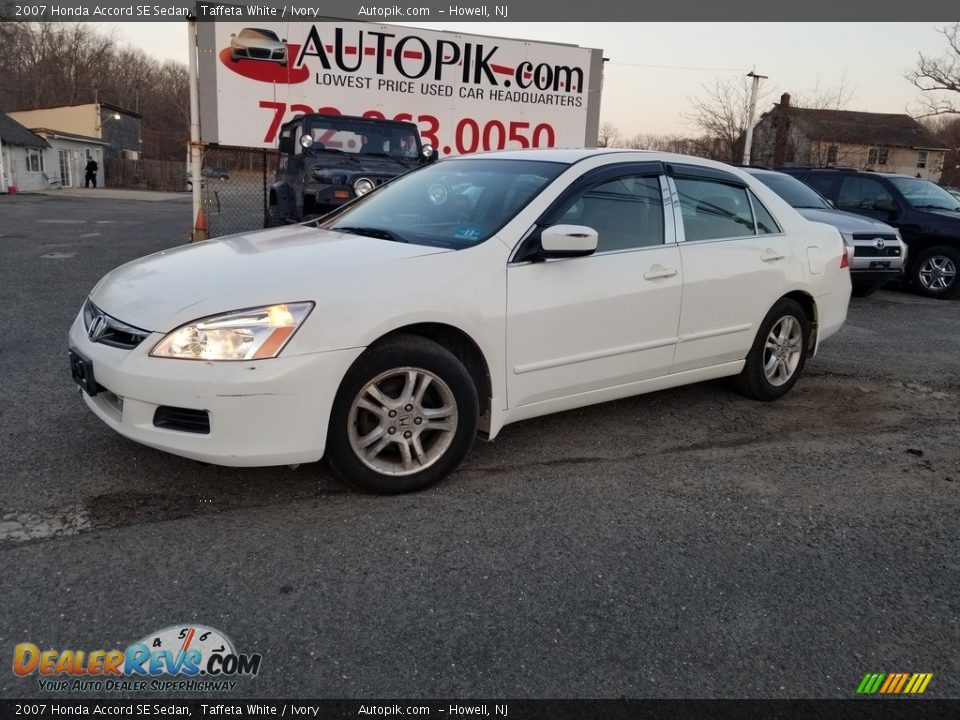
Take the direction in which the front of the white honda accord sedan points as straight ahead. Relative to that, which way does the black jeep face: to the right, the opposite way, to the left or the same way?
to the left

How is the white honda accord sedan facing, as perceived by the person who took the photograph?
facing the viewer and to the left of the viewer

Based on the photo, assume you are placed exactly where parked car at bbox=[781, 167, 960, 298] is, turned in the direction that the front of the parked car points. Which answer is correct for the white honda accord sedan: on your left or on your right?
on your right

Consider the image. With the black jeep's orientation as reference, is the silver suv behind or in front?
in front

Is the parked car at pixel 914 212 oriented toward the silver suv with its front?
no

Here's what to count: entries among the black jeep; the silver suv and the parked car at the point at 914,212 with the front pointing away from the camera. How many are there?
0

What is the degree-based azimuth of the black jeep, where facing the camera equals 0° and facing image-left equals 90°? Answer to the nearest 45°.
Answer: approximately 315°

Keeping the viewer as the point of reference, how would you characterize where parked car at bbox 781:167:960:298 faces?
facing the viewer and to the right of the viewer

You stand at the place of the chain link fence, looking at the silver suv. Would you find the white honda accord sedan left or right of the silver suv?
right

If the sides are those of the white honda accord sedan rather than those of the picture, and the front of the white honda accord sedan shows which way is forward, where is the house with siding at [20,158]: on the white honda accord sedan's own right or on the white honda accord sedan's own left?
on the white honda accord sedan's own right

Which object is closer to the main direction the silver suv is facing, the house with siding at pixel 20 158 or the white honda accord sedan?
the white honda accord sedan

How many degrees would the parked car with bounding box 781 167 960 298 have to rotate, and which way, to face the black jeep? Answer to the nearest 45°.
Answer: approximately 90° to its right

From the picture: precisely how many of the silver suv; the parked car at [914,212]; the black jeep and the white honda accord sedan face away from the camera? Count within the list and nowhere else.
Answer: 0

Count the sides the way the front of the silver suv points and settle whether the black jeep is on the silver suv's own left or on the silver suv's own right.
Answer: on the silver suv's own right

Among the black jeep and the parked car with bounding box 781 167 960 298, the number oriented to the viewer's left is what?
0

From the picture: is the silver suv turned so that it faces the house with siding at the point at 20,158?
no

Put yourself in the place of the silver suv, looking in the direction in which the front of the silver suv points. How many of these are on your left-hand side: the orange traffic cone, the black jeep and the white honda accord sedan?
0
